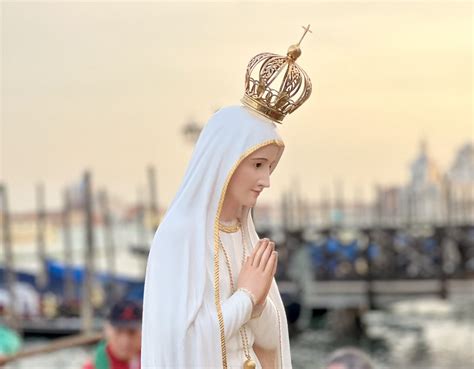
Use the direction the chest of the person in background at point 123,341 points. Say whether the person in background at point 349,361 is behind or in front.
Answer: in front

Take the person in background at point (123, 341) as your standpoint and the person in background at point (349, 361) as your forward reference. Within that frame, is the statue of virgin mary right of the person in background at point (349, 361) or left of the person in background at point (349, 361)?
right
